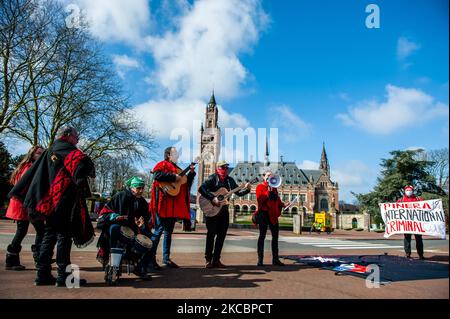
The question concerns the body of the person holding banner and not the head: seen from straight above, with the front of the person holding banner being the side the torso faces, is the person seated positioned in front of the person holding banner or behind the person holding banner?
in front

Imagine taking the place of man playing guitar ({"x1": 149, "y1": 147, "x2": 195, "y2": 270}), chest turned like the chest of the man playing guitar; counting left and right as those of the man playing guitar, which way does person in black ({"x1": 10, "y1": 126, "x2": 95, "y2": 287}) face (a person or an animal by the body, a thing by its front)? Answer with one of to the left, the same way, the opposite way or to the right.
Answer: to the left

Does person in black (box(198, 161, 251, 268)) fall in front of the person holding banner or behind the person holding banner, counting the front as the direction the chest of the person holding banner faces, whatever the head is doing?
in front

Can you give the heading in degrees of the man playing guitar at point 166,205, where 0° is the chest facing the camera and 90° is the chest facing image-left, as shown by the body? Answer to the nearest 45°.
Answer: approximately 315°

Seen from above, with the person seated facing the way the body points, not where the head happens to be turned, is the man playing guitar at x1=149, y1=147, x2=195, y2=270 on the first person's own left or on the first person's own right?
on the first person's own left

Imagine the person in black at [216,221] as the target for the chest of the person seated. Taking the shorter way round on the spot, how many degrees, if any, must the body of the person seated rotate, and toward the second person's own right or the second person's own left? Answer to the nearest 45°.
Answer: approximately 90° to the second person's own left

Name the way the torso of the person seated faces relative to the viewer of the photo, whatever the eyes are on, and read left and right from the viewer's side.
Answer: facing the viewer and to the right of the viewer

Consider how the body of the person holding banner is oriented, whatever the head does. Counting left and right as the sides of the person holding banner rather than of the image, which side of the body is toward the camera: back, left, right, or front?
front

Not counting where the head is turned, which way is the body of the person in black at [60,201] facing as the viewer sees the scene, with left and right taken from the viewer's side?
facing away from the viewer and to the right of the viewer

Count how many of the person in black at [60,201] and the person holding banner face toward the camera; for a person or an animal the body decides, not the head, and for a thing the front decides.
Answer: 1
